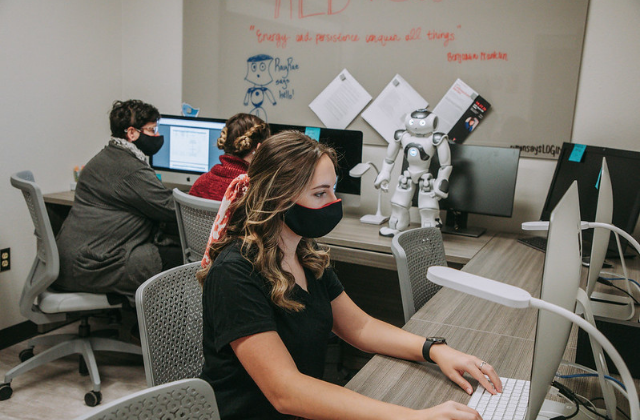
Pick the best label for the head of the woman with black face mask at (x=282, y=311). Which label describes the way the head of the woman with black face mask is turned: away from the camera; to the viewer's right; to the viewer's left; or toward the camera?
to the viewer's right

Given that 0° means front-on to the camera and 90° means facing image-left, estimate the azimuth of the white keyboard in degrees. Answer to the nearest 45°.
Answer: approximately 90°

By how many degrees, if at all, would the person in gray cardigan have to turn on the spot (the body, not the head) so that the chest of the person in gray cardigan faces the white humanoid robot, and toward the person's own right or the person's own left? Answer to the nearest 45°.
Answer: approximately 45° to the person's own right

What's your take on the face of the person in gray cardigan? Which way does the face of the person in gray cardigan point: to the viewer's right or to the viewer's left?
to the viewer's right

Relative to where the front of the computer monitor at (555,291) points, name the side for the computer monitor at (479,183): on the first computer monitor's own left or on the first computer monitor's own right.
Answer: on the first computer monitor's own right

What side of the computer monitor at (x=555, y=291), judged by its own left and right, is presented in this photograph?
left

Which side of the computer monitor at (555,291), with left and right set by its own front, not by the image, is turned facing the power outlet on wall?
front

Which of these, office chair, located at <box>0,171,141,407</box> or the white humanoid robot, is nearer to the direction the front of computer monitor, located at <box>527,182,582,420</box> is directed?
the office chair

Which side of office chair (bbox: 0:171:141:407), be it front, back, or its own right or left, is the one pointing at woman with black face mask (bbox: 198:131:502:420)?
right

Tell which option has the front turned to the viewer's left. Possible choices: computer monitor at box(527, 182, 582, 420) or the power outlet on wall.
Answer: the computer monitor

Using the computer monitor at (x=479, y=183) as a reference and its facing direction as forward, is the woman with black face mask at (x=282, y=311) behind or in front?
in front

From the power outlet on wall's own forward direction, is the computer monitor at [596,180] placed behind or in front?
in front

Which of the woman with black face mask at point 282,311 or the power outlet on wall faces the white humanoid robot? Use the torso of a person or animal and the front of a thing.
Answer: the power outlet on wall

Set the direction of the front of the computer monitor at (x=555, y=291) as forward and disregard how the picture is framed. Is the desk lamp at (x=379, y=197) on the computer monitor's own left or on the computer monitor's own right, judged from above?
on the computer monitor's own right
